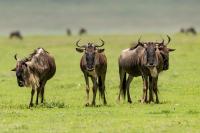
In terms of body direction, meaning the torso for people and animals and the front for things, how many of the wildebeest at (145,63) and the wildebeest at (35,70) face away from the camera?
0

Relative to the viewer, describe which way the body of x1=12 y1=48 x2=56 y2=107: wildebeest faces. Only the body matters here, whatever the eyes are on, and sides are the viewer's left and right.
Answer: facing the viewer and to the left of the viewer

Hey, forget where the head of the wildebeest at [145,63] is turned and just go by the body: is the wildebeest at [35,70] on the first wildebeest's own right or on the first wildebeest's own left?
on the first wildebeest's own right

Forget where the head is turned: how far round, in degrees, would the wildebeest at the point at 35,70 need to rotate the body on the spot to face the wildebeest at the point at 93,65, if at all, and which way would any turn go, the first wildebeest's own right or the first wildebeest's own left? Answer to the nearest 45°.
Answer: approximately 135° to the first wildebeest's own left

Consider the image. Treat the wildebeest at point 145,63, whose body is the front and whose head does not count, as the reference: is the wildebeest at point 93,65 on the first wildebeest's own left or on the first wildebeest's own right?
on the first wildebeest's own right

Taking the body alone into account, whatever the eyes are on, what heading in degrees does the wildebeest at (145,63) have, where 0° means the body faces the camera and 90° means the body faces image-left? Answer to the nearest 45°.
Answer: approximately 315°
